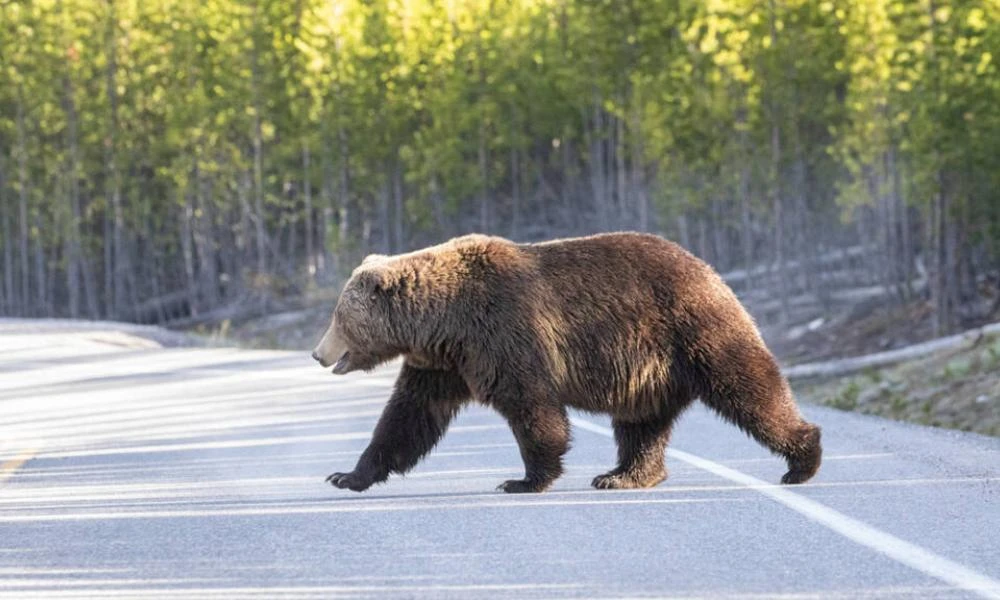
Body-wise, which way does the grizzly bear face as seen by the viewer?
to the viewer's left
